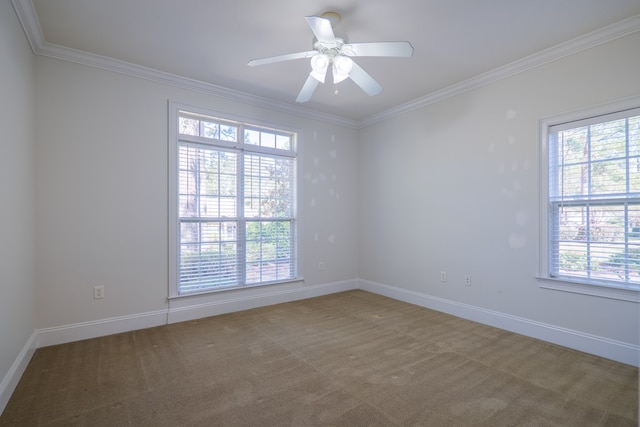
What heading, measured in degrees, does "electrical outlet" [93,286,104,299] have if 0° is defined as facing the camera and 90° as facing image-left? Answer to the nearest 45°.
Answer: approximately 0°

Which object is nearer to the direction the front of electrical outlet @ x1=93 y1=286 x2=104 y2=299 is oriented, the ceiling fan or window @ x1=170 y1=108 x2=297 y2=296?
the ceiling fan

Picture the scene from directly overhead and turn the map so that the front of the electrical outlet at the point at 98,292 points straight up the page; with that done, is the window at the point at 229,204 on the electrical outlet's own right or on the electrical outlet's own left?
on the electrical outlet's own left

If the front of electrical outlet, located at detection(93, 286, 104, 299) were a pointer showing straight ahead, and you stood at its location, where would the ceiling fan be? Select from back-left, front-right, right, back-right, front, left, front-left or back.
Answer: front-left

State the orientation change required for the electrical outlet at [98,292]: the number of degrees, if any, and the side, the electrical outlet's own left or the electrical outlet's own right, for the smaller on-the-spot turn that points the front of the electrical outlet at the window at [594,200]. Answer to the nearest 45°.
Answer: approximately 45° to the electrical outlet's own left

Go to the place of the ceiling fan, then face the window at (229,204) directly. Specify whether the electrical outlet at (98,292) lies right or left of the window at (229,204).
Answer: left

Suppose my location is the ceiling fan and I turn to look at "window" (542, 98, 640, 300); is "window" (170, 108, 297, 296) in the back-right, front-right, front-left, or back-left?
back-left
